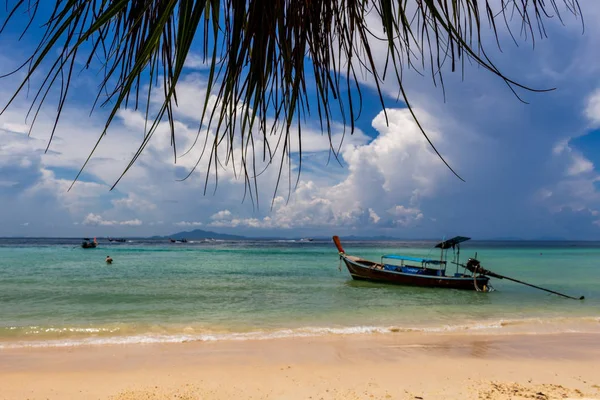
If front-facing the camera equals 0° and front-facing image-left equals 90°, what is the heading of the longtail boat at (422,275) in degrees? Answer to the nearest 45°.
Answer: approximately 90°
